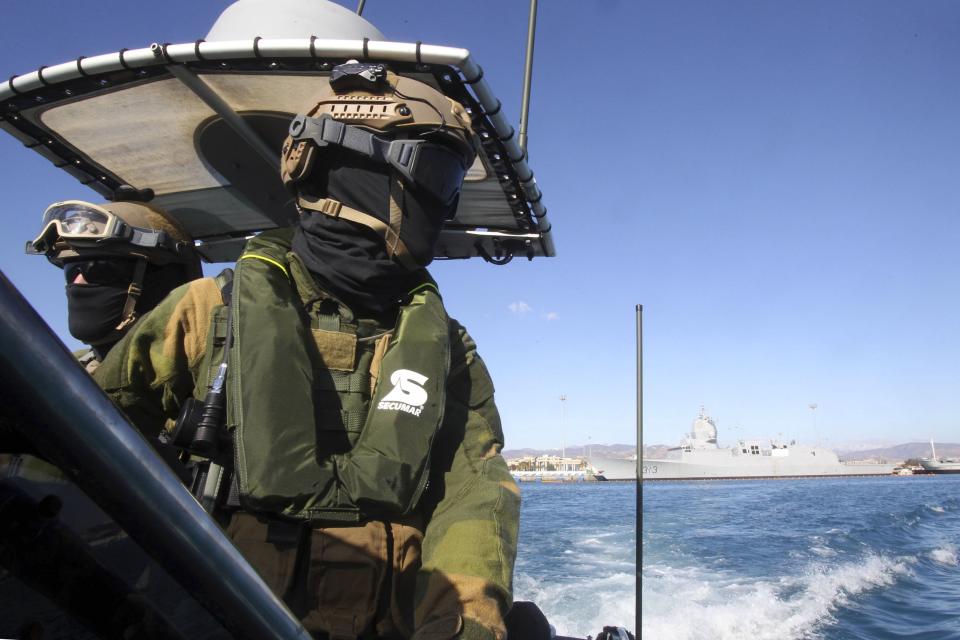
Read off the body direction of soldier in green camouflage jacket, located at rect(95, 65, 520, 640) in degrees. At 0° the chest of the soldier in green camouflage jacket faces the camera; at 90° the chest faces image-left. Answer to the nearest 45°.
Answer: approximately 0°
